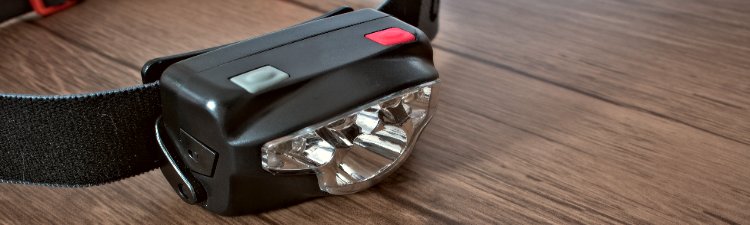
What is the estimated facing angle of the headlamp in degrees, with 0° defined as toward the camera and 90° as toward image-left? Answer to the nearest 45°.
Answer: approximately 315°
